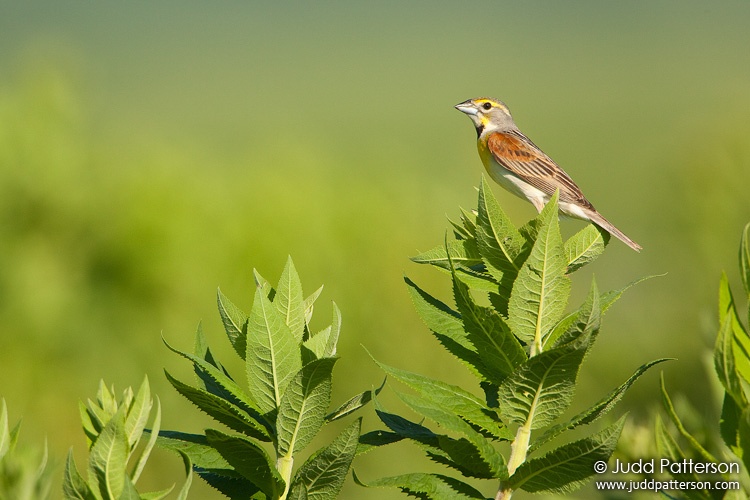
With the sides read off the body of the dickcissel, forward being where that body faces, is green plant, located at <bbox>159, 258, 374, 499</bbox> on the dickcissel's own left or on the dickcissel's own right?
on the dickcissel's own left

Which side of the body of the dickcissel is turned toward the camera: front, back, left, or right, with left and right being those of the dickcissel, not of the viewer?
left

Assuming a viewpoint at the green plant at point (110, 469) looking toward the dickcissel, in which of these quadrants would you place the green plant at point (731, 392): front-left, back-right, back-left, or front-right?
front-right
